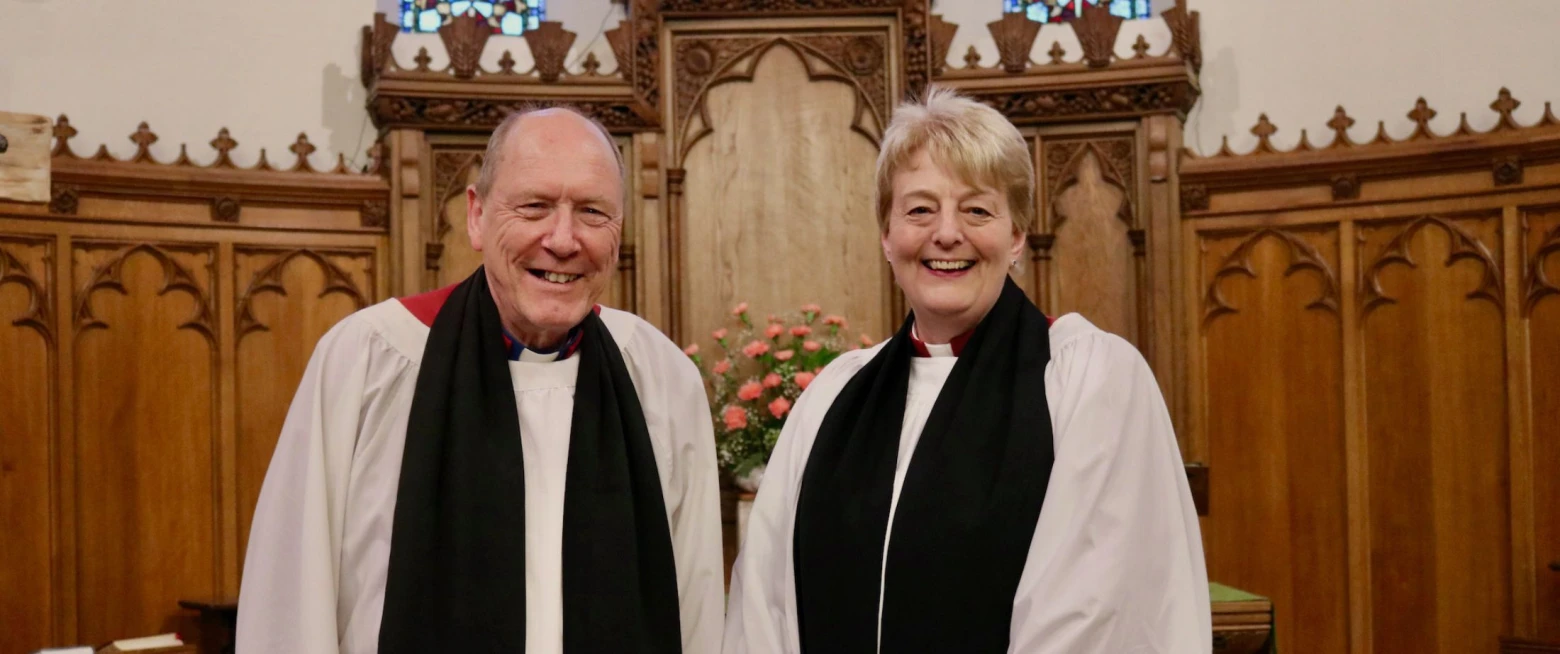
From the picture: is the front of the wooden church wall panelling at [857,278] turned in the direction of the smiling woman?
yes

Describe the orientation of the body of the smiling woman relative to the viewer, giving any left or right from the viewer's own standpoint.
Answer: facing the viewer and to the left of the viewer

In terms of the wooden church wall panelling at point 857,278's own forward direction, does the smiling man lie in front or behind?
in front

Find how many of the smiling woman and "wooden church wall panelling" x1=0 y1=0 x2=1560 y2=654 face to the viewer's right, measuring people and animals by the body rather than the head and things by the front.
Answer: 0

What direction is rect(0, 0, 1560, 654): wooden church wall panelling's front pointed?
toward the camera

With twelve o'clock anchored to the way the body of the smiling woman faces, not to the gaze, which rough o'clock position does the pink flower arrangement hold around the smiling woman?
The pink flower arrangement is roughly at 4 o'clock from the smiling woman.

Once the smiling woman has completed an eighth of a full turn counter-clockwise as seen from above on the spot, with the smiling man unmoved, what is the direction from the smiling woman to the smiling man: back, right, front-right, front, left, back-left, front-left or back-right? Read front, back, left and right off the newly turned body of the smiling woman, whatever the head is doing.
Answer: right
